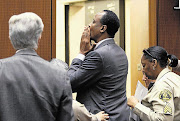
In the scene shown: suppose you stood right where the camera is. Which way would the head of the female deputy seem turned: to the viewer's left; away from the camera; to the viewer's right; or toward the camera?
to the viewer's left

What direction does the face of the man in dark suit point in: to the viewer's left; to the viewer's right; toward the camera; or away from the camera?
to the viewer's left

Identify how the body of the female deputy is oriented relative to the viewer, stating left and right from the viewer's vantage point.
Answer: facing to the left of the viewer

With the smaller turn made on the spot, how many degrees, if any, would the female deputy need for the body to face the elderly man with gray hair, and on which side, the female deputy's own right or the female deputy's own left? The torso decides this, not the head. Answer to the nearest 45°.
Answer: approximately 45° to the female deputy's own left

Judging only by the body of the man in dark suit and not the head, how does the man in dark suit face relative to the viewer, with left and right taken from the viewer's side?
facing away from the viewer and to the left of the viewer

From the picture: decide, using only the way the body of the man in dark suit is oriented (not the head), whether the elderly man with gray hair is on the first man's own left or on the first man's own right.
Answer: on the first man's own left

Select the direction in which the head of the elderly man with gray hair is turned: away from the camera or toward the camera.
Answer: away from the camera
